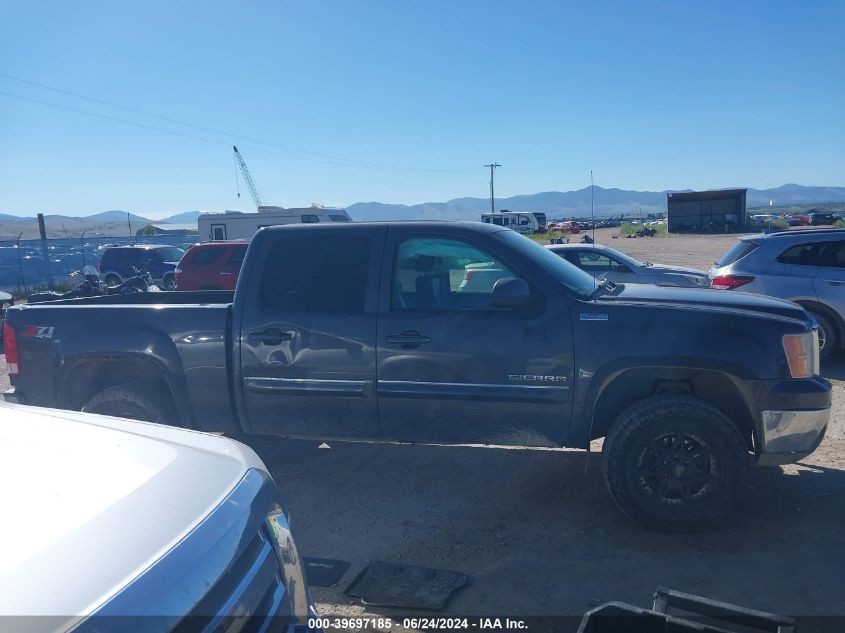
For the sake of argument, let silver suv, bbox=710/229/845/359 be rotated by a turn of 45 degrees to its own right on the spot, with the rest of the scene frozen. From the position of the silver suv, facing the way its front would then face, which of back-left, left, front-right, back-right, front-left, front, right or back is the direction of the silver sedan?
back-left

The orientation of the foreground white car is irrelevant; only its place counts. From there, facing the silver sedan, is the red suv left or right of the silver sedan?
left

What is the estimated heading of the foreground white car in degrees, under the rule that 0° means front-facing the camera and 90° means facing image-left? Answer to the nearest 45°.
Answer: approximately 315°

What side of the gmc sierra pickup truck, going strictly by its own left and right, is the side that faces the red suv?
left

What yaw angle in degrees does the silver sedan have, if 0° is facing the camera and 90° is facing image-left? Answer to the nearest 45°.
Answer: approximately 270°

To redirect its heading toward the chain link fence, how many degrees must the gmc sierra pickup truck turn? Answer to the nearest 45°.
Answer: approximately 135° to its left

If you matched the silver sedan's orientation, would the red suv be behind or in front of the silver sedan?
behind

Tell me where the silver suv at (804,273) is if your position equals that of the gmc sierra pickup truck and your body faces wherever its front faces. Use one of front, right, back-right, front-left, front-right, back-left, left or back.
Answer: front-left

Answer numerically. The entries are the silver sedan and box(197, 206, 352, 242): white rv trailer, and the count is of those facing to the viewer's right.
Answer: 2

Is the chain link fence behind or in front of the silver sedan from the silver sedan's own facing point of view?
behind

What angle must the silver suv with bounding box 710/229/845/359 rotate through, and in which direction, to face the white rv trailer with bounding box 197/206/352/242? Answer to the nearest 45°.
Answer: approximately 90° to its left

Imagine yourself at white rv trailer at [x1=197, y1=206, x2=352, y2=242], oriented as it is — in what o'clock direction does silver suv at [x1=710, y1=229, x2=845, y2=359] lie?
The silver suv is roughly at 2 o'clock from the white rv trailer.

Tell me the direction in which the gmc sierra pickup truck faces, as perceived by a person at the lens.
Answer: facing to the right of the viewer

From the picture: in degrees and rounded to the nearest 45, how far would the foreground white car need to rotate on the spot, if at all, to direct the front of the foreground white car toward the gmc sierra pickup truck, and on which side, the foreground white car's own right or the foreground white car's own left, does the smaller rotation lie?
approximately 90° to the foreground white car's own left
